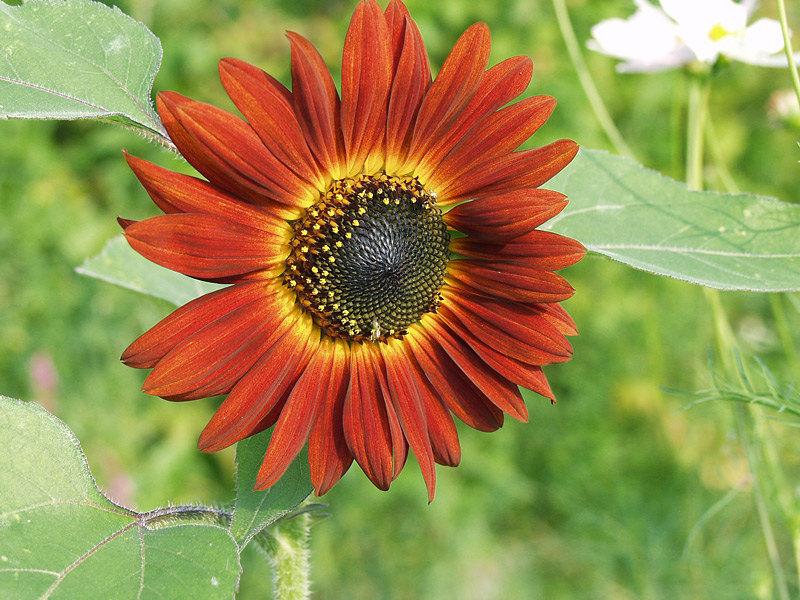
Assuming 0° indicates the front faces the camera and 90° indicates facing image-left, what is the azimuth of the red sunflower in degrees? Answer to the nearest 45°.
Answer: approximately 0°
